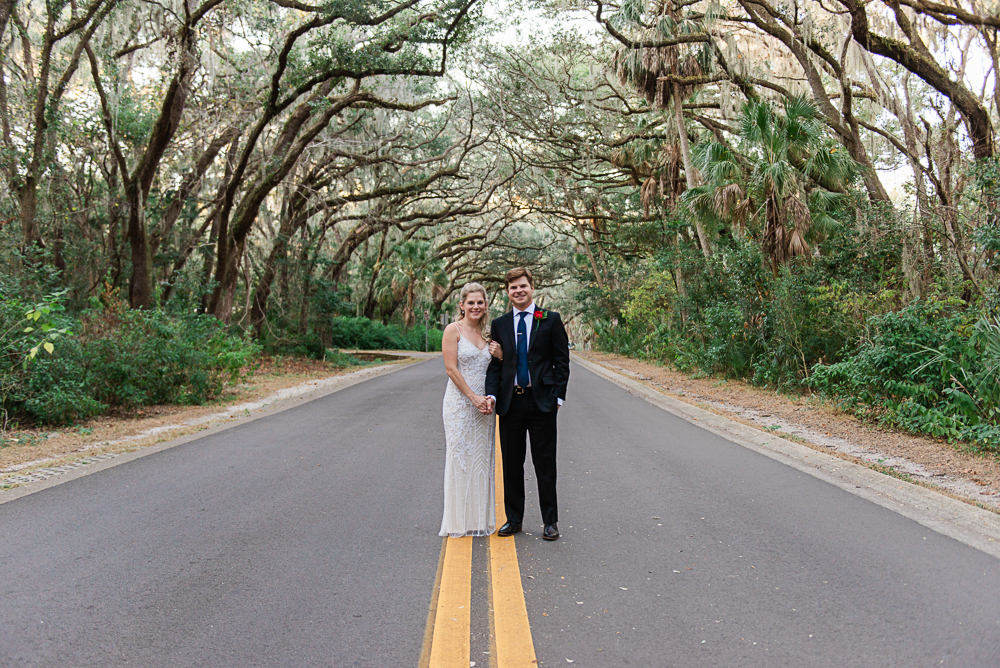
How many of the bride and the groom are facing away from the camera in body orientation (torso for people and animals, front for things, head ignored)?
0

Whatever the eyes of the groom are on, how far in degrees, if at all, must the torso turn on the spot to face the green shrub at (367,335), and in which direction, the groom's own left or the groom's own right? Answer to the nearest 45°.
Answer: approximately 180°

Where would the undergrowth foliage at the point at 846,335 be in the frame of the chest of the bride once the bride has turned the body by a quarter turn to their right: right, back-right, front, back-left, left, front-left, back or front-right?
back

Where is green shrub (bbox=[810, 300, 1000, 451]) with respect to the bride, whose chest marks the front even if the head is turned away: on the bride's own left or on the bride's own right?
on the bride's own left

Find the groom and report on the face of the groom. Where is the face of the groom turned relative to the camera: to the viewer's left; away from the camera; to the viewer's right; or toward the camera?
toward the camera

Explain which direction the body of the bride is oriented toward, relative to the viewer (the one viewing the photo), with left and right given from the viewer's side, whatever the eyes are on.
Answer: facing the viewer and to the right of the viewer

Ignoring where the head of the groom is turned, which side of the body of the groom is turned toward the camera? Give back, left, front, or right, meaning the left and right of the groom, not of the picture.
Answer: front

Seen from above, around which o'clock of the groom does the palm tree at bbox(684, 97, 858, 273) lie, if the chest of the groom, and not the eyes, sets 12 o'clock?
The palm tree is roughly at 7 o'clock from the groom.

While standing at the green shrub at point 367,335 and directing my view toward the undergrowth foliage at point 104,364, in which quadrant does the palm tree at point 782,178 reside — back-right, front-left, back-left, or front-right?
front-left

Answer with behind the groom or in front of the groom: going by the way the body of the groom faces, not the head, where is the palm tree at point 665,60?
behind
